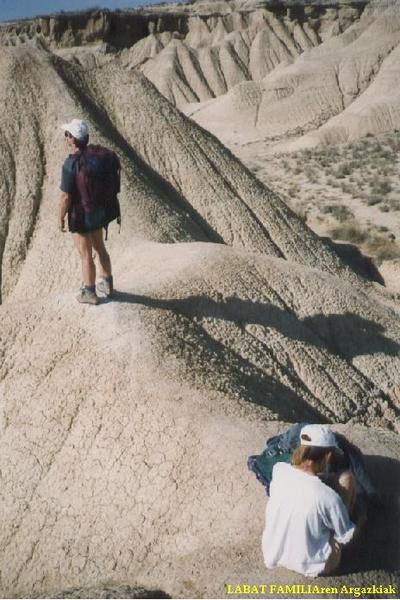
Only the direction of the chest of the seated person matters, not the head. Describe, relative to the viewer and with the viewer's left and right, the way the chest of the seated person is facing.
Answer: facing away from the viewer and to the right of the viewer

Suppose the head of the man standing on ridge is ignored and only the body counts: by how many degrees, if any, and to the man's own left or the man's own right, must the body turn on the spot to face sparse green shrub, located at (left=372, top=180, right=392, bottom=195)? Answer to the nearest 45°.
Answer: approximately 90° to the man's own right

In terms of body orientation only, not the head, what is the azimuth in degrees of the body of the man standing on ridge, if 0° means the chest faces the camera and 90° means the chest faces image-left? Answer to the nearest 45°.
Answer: approximately 135°

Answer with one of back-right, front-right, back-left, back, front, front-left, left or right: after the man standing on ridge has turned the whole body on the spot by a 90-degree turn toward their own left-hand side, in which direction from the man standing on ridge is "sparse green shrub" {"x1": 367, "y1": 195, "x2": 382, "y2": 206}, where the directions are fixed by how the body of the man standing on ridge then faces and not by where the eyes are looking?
back

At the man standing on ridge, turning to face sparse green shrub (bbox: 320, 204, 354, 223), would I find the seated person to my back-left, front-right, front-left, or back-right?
back-right

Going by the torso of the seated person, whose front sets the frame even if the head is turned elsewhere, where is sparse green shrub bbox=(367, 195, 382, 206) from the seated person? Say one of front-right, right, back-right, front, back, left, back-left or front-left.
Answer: front-left

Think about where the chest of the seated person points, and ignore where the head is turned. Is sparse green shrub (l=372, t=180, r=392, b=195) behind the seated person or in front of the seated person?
in front

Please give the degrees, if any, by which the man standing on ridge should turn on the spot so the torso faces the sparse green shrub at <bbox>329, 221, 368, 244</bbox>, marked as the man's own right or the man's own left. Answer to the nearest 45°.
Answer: approximately 90° to the man's own right

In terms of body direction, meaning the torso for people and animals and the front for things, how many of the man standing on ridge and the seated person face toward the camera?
0

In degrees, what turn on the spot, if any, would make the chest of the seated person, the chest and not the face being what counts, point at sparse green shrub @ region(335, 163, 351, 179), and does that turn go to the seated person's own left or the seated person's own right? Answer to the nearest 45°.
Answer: approximately 45° to the seated person's own left

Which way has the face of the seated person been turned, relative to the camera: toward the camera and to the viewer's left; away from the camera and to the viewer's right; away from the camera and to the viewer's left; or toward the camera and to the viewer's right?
away from the camera and to the viewer's right

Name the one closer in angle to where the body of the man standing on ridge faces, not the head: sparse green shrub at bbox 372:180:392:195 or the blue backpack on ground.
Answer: the sparse green shrub
